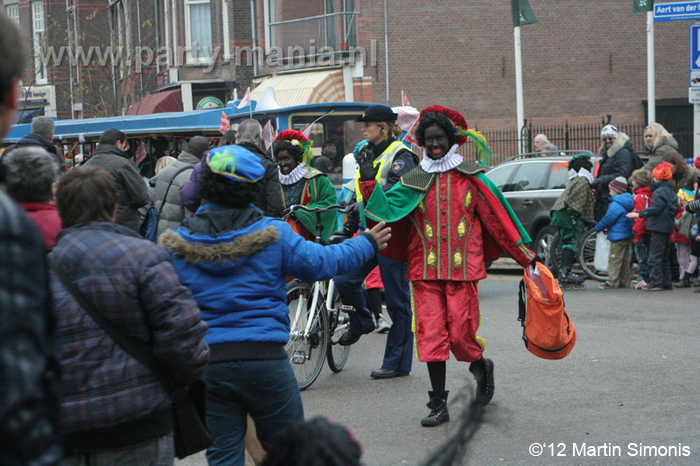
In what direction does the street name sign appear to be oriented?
toward the camera

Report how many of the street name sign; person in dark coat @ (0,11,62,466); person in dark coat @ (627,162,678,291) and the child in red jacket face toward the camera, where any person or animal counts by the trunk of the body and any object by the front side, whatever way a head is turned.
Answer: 1

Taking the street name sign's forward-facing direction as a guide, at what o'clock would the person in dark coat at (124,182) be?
The person in dark coat is roughly at 1 o'clock from the street name sign.

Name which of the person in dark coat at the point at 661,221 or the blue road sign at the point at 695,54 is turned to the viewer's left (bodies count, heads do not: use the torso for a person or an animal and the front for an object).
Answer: the person in dark coat

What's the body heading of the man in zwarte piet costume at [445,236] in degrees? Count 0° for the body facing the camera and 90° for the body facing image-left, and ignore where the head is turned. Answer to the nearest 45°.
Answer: approximately 0°

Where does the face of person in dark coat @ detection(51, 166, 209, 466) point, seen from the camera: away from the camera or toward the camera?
away from the camera

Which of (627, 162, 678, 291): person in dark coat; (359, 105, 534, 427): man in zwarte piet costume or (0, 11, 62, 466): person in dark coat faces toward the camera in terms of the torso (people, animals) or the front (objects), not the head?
the man in zwarte piet costume

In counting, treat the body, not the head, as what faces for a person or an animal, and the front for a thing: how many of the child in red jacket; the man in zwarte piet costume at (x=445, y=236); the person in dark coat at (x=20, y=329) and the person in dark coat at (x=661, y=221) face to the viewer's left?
2

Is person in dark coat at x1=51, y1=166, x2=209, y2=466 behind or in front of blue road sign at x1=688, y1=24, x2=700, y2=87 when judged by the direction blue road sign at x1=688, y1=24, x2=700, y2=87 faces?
in front

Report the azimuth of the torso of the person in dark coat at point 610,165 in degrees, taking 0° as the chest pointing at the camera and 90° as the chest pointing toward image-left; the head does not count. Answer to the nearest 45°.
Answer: approximately 45°
